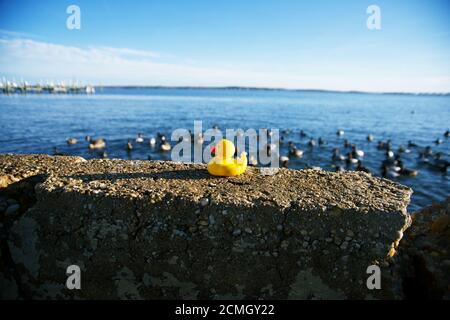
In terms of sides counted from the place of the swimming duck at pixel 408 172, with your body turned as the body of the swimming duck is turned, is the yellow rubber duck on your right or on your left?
on your left

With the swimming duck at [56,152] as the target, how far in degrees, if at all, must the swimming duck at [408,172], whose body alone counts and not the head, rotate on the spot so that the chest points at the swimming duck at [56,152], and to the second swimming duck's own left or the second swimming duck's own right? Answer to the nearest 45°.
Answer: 0° — it already faces it

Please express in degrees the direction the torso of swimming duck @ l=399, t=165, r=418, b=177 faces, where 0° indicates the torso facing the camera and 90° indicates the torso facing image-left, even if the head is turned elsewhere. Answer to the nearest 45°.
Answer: approximately 90°
